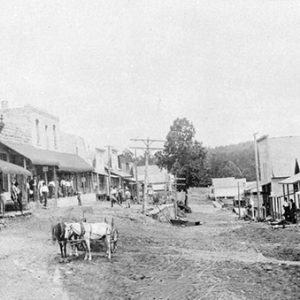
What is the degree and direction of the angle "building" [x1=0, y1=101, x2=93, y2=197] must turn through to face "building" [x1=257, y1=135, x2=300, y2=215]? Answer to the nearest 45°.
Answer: approximately 45° to its left

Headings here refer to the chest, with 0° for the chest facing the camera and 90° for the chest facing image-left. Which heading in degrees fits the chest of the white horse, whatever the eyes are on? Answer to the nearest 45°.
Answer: approximately 90°

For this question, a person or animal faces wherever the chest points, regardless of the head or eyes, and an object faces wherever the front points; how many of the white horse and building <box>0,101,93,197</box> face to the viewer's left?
1

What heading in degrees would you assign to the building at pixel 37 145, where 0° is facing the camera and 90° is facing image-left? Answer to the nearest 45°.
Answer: approximately 315°

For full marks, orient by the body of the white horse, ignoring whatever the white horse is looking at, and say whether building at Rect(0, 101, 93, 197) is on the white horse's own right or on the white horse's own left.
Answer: on the white horse's own right

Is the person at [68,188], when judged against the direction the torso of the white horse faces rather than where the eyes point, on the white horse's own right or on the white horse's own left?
on the white horse's own right
